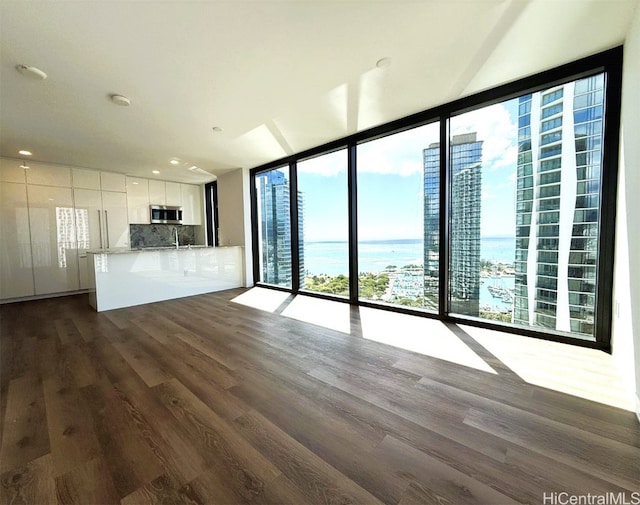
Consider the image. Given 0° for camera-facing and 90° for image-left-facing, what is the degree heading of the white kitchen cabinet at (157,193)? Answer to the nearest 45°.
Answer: approximately 0°

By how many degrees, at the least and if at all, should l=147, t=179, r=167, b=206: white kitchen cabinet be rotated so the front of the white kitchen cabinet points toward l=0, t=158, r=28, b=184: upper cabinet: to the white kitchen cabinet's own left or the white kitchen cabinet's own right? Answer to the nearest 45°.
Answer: approximately 90° to the white kitchen cabinet's own right

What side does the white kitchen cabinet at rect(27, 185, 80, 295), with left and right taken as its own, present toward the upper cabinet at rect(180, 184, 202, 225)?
left

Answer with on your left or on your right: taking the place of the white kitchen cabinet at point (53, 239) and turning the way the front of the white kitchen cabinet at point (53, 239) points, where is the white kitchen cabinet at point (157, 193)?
on your left

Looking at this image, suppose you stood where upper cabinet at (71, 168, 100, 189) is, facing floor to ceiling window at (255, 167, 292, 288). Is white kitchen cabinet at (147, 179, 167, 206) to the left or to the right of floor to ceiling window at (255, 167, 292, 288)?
left
